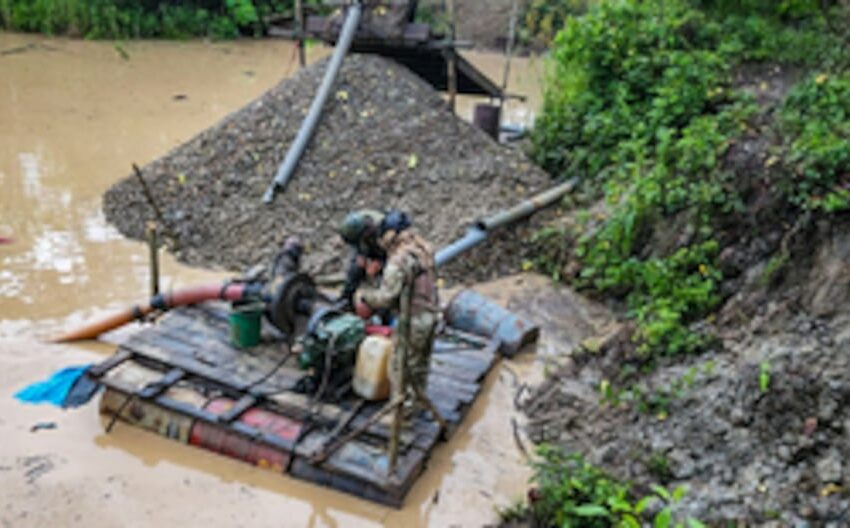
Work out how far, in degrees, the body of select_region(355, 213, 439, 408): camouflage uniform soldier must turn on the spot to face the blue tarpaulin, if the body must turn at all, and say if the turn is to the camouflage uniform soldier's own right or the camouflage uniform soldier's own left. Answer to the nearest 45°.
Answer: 0° — they already face it

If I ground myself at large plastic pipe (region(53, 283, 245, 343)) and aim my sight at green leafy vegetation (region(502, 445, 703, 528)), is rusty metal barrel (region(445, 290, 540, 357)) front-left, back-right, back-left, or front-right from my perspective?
front-left

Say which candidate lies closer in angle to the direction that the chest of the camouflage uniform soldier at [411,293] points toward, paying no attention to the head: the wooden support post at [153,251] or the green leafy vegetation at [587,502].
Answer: the wooden support post

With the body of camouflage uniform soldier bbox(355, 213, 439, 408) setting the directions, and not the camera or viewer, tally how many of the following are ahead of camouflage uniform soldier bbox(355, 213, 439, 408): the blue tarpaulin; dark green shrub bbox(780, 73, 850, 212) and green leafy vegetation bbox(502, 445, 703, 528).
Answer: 1

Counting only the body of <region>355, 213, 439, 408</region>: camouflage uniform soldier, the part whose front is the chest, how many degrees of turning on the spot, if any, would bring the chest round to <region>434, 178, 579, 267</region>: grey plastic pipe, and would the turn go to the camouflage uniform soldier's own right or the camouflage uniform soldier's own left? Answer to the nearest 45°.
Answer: approximately 90° to the camouflage uniform soldier's own right

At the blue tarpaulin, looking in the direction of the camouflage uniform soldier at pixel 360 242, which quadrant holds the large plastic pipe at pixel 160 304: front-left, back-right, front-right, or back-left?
front-left

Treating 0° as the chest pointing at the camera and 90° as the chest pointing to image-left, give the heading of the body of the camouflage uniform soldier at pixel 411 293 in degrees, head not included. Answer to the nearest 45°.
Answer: approximately 90°

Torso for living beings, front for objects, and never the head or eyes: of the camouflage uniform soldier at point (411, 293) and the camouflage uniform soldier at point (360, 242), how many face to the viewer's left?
1

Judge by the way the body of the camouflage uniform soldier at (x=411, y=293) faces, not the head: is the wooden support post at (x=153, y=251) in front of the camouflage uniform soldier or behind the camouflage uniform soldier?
in front
